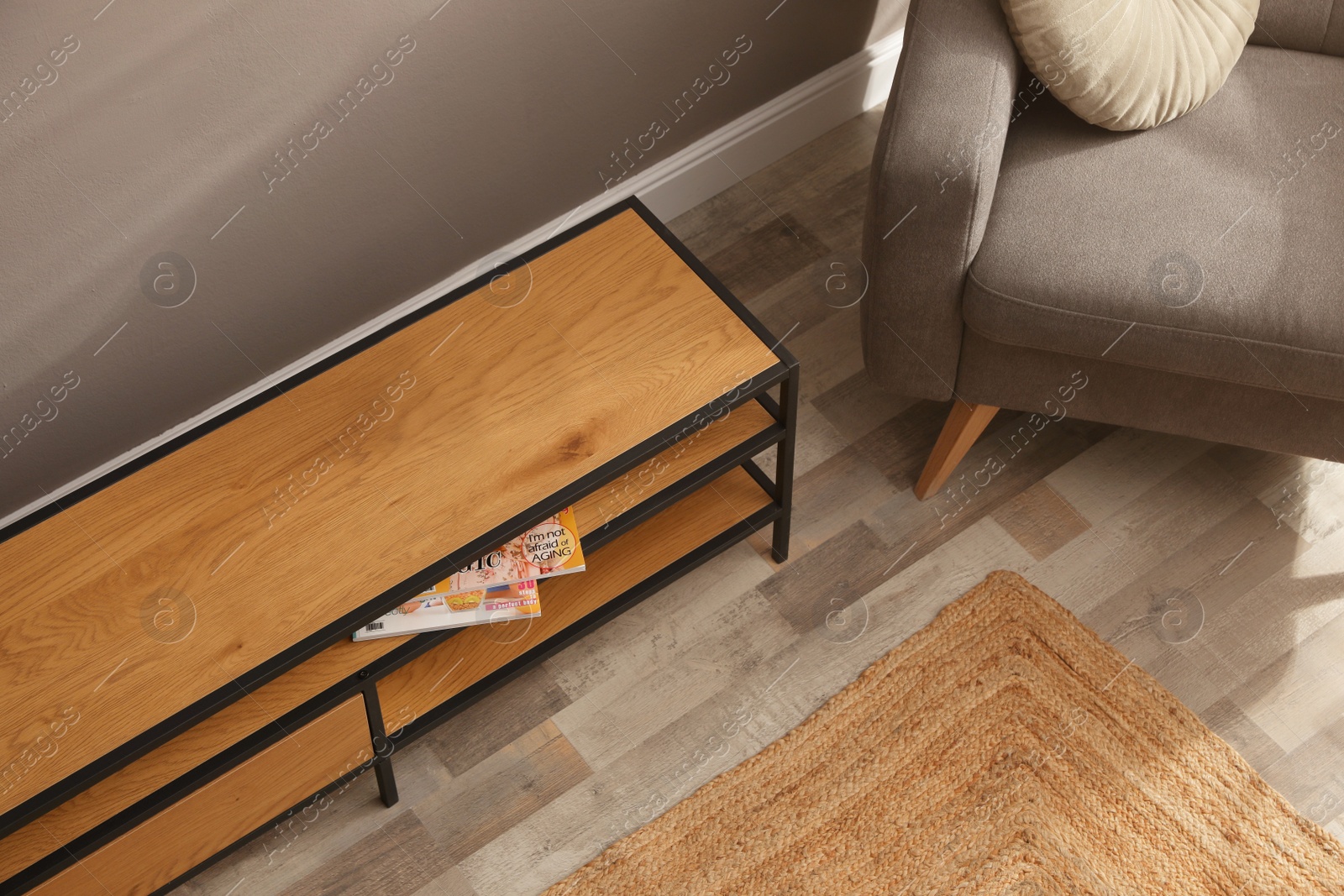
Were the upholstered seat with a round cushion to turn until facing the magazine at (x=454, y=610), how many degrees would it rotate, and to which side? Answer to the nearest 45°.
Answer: approximately 90° to its right

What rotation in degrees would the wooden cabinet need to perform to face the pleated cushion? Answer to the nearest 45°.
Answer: approximately 45° to its left

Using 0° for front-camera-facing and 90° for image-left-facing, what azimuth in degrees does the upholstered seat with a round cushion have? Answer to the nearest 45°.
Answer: approximately 0°

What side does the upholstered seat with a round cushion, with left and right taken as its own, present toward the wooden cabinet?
right
